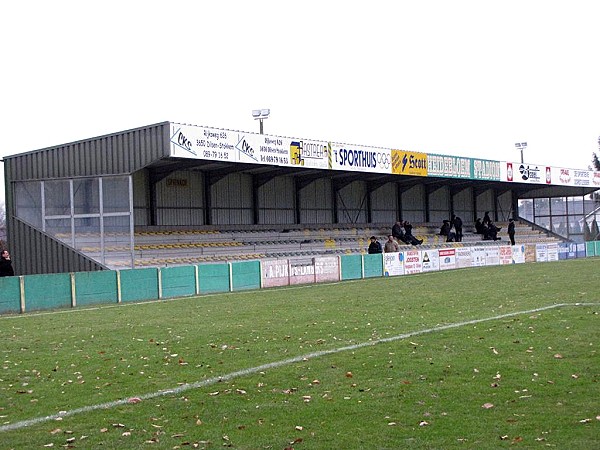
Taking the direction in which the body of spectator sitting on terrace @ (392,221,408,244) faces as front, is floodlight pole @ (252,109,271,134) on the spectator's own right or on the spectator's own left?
on the spectator's own right

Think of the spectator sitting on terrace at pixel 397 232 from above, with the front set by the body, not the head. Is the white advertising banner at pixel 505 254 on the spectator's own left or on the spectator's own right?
on the spectator's own left

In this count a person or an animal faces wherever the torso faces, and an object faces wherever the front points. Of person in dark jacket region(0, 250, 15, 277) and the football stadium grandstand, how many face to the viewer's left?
0

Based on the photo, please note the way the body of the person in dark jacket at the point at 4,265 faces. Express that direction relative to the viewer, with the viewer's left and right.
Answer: facing the viewer and to the right of the viewer

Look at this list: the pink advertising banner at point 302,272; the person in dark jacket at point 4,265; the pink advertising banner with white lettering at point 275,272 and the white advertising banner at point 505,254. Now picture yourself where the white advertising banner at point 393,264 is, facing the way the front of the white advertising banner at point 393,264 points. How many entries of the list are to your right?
3
